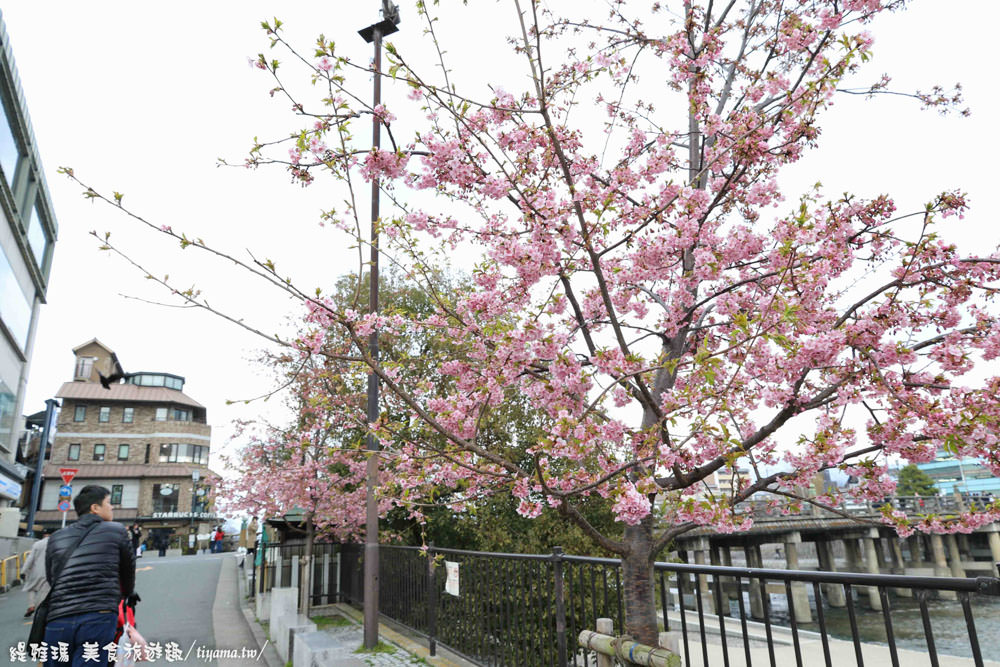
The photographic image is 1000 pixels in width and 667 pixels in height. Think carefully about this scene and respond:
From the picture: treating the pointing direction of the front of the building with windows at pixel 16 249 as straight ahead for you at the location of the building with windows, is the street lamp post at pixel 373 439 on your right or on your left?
on your right

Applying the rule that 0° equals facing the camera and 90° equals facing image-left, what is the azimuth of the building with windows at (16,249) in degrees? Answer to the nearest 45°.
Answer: approximately 270°

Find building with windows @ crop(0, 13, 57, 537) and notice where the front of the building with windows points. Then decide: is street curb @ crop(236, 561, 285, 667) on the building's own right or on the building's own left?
on the building's own right

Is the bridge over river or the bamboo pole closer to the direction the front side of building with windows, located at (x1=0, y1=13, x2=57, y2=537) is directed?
the bridge over river

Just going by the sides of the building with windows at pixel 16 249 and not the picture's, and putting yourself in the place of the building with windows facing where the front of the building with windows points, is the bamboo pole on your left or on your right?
on your right

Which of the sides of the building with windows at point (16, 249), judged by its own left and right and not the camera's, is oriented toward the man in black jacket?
right

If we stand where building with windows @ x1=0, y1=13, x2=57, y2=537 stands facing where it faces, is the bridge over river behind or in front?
in front

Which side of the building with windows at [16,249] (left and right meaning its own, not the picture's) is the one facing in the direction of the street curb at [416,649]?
right

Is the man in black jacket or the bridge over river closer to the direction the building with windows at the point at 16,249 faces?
the bridge over river
